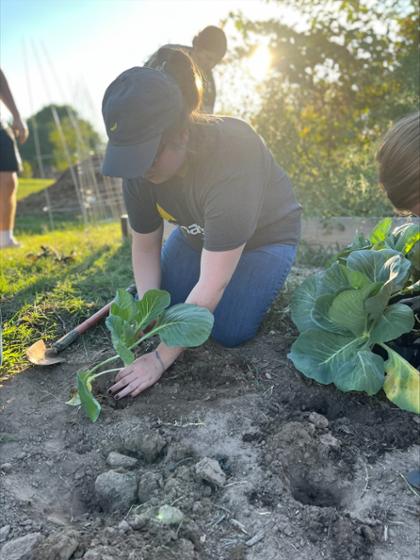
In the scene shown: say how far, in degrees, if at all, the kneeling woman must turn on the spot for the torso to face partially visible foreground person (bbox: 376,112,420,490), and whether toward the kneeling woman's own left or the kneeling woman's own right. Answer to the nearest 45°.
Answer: approximately 135° to the kneeling woman's own left

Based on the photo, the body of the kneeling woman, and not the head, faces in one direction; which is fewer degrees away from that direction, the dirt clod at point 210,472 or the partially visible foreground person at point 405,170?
the dirt clod

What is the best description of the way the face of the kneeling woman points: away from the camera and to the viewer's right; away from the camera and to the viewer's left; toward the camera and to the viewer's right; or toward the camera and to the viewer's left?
toward the camera and to the viewer's left

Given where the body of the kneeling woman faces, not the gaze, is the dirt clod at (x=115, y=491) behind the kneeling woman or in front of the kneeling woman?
in front

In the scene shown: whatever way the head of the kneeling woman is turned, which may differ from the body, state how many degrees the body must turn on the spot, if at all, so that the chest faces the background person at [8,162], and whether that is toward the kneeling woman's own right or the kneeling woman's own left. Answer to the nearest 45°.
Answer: approximately 90° to the kneeling woman's own right

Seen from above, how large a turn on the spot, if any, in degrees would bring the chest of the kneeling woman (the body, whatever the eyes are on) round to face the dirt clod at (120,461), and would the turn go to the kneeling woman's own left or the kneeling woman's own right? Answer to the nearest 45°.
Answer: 0° — they already face it

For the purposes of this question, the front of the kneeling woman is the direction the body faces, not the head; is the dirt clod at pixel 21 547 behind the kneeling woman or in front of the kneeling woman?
in front

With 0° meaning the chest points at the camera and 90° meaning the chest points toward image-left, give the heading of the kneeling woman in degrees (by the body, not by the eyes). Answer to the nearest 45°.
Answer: approximately 45°

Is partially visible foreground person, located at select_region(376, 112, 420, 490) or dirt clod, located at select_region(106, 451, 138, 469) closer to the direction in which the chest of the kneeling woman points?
the dirt clod

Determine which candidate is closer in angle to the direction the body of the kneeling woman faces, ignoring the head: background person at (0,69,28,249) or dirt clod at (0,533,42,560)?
the dirt clod
